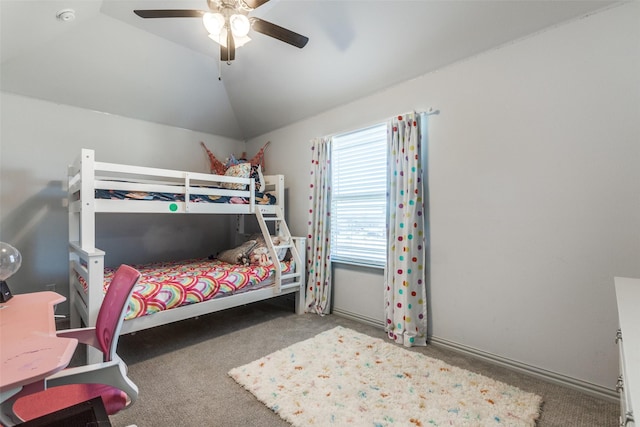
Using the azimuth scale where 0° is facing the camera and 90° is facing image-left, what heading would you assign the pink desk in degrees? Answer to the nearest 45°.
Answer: approximately 270°

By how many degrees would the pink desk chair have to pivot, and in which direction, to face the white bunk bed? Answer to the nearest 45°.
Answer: approximately 135° to its right

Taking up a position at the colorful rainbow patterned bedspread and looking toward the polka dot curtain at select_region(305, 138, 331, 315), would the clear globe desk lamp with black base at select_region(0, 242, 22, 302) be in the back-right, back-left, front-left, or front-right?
back-right

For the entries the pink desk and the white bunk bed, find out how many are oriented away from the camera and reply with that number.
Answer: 0

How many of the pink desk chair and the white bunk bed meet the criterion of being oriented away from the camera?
0

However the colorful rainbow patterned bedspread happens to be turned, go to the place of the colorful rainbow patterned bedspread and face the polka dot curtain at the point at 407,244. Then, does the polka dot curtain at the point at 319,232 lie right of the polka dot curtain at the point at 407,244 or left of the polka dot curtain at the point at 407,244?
left

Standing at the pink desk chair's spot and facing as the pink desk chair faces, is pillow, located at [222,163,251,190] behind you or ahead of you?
behind

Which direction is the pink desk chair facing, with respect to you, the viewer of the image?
facing the viewer and to the left of the viewer

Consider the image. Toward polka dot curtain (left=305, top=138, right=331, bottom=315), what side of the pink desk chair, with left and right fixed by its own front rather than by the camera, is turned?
back
